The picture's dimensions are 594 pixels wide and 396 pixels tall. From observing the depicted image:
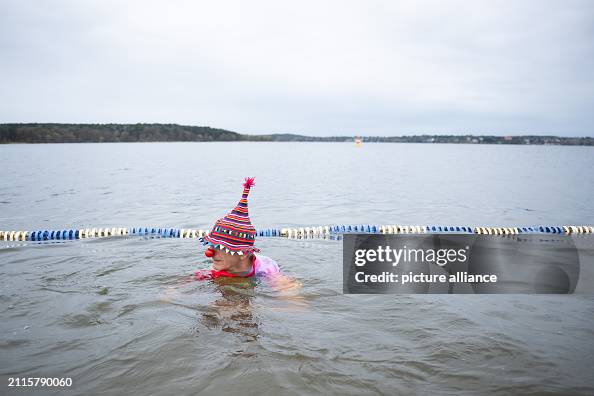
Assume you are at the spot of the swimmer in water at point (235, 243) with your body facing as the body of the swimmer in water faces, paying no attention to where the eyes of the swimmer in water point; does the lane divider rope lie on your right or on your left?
on your right

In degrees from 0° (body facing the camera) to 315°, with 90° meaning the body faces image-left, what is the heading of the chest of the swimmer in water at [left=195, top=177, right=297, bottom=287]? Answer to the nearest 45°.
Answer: approximately 90°

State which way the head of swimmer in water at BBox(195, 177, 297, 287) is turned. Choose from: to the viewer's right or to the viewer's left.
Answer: to the viewer's left
